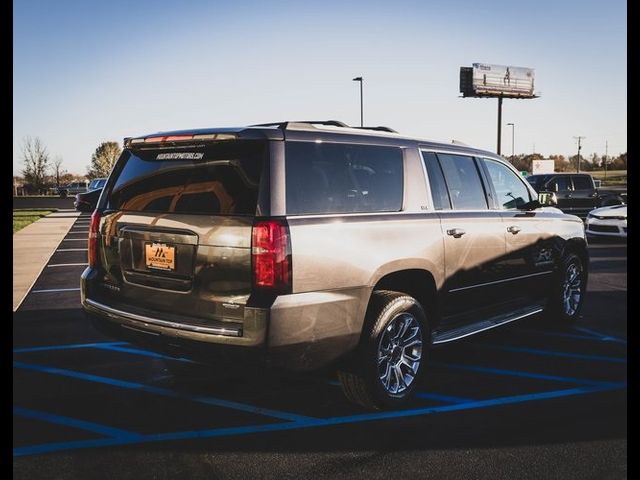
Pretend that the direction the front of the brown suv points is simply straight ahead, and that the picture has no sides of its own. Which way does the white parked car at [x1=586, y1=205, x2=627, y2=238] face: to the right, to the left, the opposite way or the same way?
the opposite way

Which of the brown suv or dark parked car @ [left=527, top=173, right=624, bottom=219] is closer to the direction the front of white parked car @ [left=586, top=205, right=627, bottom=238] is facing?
the brown suv

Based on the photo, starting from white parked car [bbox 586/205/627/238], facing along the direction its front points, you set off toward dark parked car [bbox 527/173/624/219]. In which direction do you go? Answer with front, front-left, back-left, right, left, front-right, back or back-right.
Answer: back-right

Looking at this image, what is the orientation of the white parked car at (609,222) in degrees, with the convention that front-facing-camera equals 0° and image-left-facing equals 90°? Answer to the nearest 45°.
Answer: approximately 45°

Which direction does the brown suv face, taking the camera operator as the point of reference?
facing away from the viewer and to the right of the viewer
